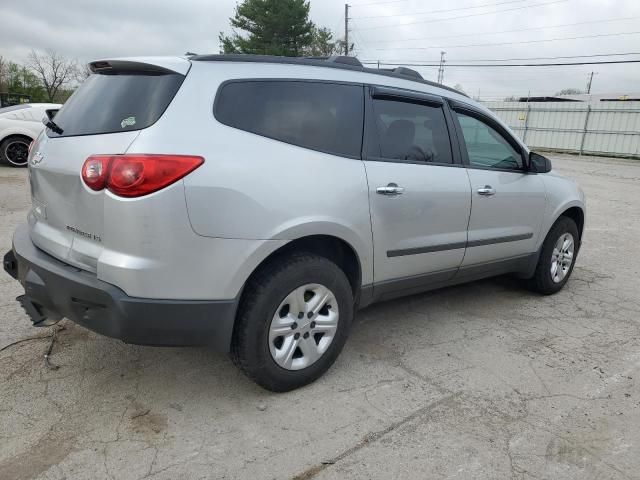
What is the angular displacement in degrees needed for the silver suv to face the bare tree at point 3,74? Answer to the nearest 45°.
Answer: approximately 90° to its left

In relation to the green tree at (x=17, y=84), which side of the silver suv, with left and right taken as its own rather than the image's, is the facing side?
left

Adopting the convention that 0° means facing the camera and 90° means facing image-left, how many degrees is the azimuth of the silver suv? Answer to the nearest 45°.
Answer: approximately 225°

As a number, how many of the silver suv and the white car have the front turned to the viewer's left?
1

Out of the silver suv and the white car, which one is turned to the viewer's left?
the white car

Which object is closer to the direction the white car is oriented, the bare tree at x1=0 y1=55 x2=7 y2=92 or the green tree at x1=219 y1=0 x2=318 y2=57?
the bare tree
